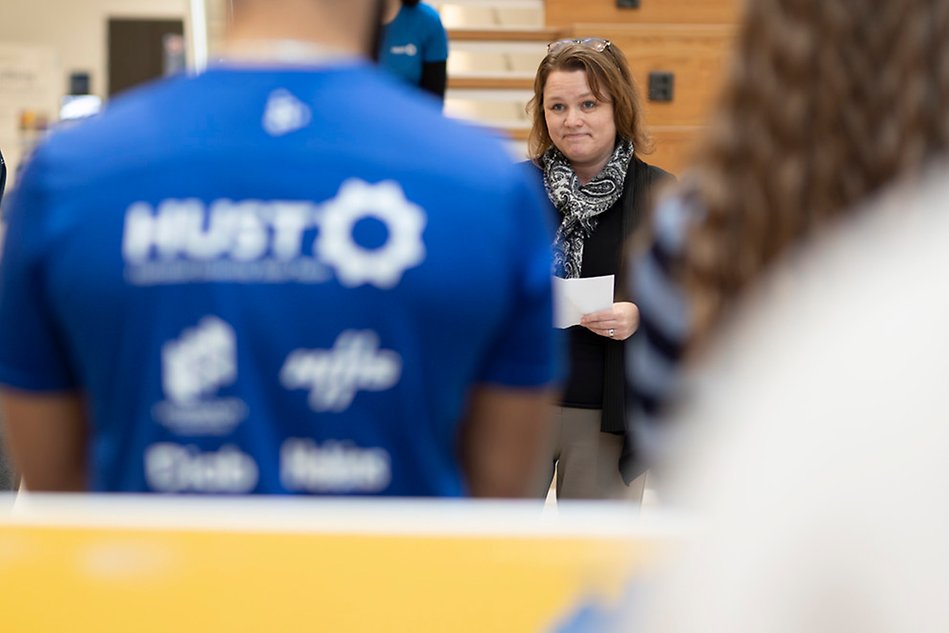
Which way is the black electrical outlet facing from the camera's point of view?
toward the camera

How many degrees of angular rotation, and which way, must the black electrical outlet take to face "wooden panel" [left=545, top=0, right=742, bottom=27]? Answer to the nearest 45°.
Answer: approximately 180°

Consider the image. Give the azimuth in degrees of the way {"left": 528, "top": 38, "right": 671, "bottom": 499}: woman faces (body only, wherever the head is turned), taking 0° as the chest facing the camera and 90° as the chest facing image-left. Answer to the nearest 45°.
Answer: approximately 45°

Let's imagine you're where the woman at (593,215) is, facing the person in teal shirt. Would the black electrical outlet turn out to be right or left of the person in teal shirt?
right

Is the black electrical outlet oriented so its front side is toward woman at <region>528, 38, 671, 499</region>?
yes

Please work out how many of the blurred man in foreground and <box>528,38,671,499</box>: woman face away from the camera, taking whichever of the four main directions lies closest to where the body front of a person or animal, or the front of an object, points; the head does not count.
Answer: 1

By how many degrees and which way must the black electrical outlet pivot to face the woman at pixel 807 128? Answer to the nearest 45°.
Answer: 0° — it already faces them

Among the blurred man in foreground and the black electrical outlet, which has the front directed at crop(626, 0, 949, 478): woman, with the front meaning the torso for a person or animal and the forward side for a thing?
the black electrical outlet

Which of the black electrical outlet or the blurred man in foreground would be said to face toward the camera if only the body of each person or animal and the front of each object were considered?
the black electrical outlet

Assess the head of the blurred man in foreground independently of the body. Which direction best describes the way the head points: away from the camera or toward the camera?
away from the camera

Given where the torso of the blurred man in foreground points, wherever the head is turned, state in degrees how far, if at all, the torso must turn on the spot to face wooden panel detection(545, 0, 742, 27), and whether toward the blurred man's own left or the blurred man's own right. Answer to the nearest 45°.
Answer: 0° — they already face it

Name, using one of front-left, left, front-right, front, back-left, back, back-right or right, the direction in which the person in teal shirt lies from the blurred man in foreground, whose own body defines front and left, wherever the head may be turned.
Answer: front

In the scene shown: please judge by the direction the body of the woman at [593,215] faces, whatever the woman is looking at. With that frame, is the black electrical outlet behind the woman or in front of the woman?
behind

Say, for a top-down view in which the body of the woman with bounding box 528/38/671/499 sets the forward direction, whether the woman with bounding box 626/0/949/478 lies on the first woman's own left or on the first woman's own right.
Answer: on the first woman's own left

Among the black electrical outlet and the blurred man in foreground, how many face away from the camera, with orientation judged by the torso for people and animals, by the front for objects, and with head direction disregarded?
1

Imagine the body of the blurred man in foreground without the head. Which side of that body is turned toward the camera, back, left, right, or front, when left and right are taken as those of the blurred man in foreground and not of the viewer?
back

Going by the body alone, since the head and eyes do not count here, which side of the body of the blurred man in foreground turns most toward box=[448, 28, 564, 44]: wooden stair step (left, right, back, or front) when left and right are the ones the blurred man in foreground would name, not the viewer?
front
